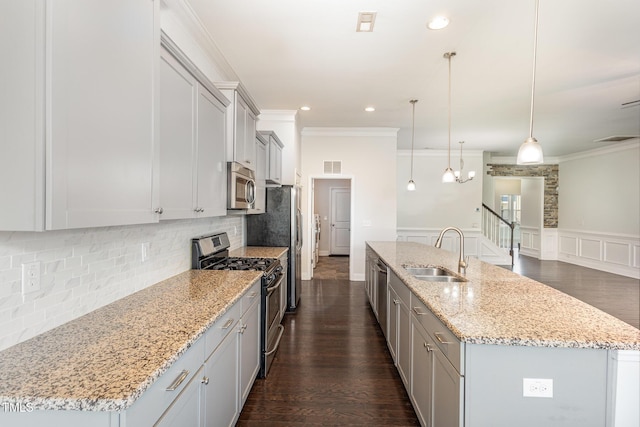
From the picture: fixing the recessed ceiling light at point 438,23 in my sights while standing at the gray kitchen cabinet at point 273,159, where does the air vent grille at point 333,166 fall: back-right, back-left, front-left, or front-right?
back-left

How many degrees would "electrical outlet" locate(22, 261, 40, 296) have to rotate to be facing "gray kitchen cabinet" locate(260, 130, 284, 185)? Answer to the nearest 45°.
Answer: approximately 90° to its left

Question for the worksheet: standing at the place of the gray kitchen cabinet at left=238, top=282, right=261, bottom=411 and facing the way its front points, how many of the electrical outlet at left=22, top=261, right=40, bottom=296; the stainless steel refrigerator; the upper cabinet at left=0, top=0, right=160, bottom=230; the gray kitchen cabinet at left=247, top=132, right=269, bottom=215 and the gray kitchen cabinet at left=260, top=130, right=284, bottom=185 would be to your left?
3

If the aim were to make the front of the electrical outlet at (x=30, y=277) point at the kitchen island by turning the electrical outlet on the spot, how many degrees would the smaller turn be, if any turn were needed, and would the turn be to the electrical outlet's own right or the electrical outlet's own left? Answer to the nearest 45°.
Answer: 0° — it already faces it

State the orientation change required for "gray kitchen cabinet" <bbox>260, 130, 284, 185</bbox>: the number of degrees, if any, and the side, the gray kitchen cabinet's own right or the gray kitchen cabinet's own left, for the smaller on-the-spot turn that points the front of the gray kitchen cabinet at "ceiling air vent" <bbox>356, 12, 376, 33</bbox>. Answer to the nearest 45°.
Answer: approximately 90° to the gray kitchen cabinet's own right

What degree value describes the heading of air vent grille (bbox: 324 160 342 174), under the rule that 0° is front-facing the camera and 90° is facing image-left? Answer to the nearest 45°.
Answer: approximately 0°

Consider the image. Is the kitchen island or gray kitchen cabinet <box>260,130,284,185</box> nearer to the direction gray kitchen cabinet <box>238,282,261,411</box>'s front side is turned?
the kitchen island

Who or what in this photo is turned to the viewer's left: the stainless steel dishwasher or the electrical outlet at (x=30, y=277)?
the stainless steel dishwasher

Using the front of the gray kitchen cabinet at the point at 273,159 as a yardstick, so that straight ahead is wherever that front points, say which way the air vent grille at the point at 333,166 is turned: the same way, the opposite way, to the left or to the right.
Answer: to the right

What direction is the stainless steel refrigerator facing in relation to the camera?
to the viewer's right

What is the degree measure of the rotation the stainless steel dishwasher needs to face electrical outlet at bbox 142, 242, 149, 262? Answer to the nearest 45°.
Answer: approximately 45° to its left

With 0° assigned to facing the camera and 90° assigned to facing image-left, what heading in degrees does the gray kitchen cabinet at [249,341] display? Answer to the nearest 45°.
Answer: approximately 270°

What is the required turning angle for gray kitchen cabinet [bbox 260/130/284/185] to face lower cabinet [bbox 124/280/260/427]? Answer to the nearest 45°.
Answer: approximately 90° to its right

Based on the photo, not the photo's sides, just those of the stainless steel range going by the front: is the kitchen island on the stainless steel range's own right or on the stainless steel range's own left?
on the stainless steel range's own right

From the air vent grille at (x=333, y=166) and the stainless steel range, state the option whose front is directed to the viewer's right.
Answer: the stainless steel range
